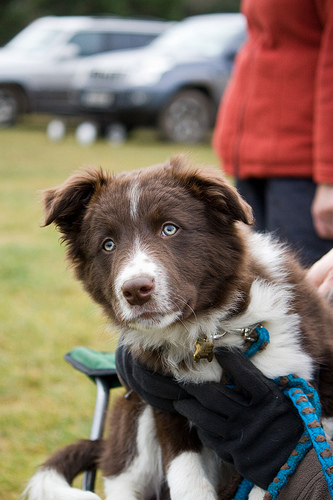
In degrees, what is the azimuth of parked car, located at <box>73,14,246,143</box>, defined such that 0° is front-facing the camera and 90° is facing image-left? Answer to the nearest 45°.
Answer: approximately 45°

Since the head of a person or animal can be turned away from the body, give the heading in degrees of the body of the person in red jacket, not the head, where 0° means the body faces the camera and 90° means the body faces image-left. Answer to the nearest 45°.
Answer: approximately 45°

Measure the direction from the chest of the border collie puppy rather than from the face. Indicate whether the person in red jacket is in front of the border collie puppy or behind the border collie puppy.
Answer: behind

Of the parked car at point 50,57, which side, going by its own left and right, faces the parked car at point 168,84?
left
